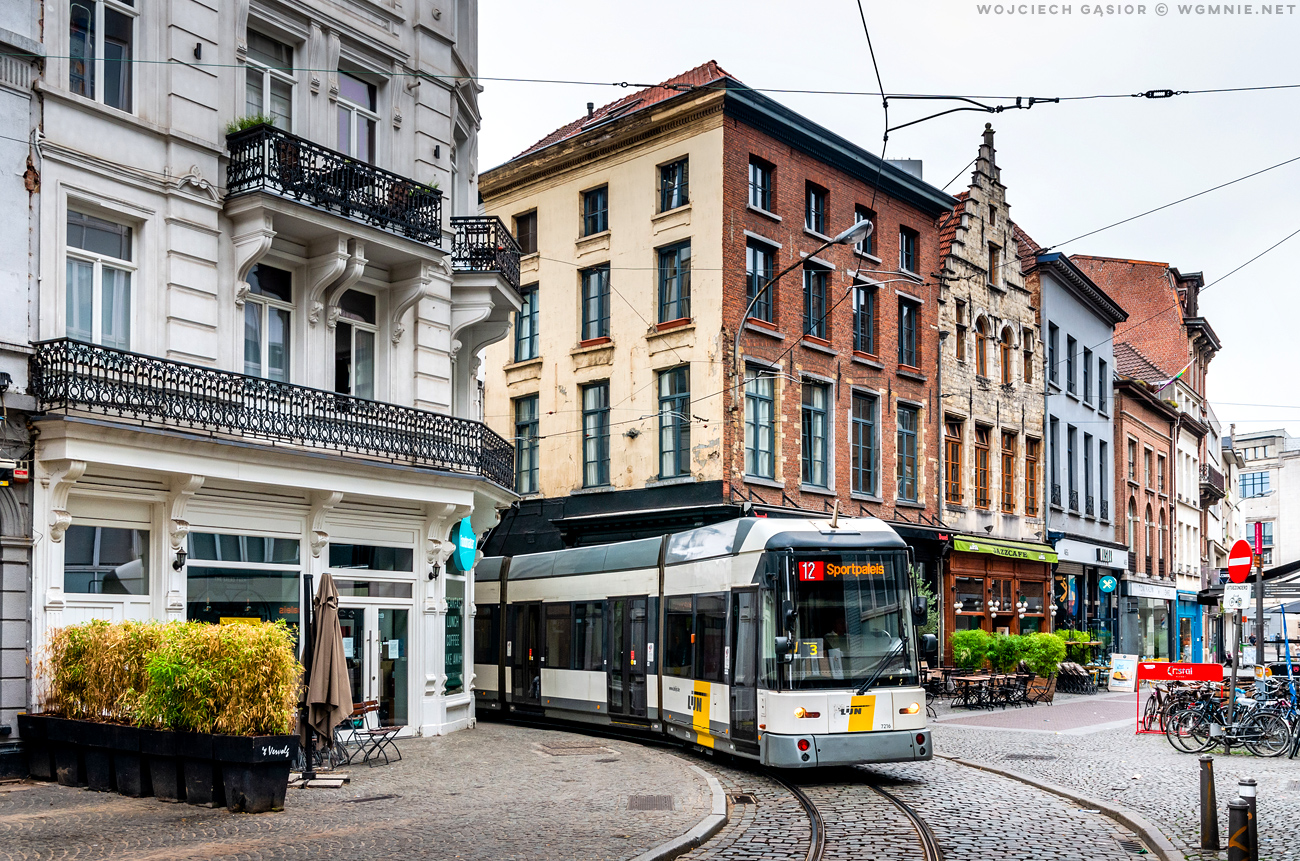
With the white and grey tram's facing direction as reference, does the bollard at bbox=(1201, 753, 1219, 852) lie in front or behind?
in front

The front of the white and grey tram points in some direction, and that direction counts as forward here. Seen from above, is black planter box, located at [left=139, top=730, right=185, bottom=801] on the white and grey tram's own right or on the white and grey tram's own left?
on the white and grey tram's own right

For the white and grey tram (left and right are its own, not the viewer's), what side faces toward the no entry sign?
left

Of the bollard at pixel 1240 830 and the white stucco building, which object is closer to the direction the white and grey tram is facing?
the bollard

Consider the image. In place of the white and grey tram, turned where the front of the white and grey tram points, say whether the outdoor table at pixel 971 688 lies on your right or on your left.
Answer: on your left

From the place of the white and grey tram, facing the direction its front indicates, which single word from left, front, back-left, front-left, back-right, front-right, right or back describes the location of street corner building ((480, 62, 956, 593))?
back-left

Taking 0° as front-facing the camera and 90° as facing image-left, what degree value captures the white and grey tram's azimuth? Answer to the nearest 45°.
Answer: approximately 315°
